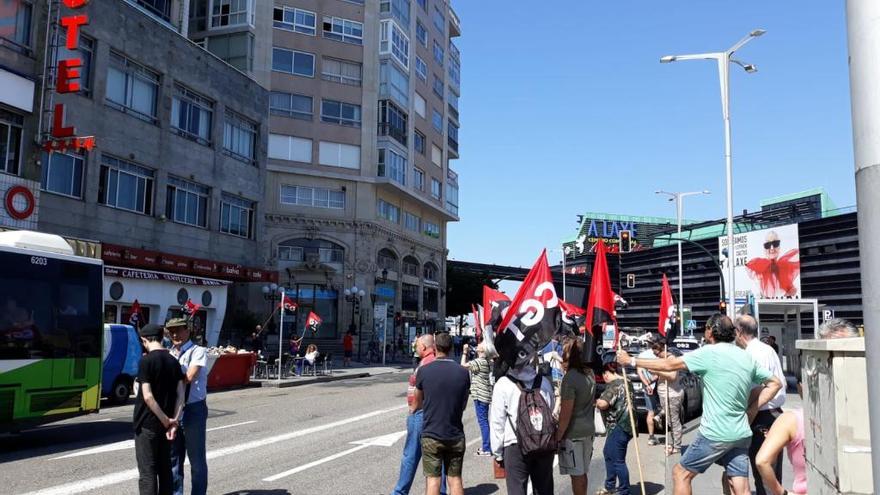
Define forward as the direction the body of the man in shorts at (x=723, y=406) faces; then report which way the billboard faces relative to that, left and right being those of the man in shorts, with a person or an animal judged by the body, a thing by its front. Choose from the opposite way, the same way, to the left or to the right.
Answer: to the left

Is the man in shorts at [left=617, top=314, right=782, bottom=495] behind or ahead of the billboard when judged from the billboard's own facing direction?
ahead

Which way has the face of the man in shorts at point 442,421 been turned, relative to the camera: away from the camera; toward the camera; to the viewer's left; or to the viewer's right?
away from the camera

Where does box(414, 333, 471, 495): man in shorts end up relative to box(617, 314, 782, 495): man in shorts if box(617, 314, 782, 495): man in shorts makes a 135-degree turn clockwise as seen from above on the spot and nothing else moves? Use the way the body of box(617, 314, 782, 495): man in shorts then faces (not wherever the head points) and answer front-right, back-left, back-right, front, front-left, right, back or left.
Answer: back

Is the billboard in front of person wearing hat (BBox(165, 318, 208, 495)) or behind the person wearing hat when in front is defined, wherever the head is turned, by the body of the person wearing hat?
behind

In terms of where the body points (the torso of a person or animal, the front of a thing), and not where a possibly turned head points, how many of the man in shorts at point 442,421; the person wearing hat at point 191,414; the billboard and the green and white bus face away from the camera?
1

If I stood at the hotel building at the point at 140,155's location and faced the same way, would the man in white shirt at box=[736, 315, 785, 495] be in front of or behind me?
in front

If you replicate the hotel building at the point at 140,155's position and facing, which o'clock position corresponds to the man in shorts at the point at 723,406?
The man in shorts is roughly at 1 o'clock from the hotel building.

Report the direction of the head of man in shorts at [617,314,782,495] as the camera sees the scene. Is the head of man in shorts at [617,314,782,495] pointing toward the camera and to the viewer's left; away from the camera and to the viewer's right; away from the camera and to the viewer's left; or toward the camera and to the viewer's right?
away from the camera and to the viewer's left

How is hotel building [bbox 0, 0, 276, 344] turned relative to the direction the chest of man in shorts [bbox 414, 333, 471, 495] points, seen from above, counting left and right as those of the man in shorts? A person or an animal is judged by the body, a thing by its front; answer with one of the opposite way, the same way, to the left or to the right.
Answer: to the right

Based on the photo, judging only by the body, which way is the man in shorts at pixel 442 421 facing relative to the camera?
away from the camera

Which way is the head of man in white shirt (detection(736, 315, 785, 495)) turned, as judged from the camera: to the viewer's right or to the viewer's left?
to the viewer's left

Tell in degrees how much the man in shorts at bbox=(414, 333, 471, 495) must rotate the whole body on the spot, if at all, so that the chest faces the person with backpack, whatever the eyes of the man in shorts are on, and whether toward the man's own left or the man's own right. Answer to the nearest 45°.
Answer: approximately 135° to the man's own right

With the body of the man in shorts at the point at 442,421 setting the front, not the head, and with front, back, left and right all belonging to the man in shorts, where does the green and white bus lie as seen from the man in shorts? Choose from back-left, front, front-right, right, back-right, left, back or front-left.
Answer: front-left

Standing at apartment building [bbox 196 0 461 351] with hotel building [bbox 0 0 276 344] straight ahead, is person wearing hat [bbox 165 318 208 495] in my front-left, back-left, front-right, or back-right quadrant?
front-left

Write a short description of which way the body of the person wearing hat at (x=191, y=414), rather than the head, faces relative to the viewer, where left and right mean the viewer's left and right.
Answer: facing the viewer and to the left of the viewer
